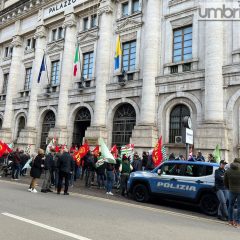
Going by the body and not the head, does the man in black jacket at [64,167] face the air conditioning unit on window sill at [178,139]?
no

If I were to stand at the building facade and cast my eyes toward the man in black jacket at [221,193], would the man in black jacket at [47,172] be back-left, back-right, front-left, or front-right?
front-right

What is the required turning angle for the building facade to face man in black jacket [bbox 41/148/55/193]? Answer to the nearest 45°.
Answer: approximately 45° to its left

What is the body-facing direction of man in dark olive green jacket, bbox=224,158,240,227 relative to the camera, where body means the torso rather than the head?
away from the camera

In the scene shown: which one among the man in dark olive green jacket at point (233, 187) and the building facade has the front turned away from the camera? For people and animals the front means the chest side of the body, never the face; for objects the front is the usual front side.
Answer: the man in dark olive green jacket

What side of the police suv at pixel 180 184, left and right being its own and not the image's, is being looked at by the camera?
left

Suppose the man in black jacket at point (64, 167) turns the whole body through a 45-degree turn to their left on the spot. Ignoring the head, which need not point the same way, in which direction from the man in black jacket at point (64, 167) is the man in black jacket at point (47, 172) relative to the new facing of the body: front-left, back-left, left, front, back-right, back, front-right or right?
front

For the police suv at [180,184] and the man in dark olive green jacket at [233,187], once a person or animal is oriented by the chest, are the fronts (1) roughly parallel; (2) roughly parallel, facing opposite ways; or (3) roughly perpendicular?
roughly perpendicular

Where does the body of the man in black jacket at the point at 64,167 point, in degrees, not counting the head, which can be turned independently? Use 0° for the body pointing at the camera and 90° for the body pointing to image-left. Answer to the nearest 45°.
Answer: approximately 180°

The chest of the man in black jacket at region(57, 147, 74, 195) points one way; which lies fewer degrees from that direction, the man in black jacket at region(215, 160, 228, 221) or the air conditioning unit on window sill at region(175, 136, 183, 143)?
the air conditioning unit on window sill

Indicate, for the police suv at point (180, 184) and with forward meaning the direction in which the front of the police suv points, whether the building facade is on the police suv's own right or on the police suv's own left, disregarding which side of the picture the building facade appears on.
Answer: on the police suv's own right

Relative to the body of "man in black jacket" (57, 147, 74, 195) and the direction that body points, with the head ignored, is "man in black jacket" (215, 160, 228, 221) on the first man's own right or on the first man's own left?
on the first man's own right
